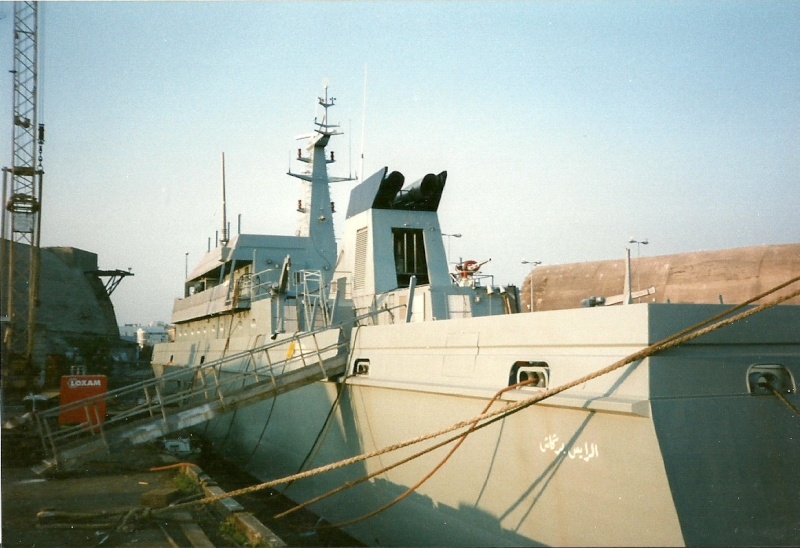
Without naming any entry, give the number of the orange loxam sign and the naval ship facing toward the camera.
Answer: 1

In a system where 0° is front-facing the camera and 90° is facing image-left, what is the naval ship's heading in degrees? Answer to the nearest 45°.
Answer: approximately 135°

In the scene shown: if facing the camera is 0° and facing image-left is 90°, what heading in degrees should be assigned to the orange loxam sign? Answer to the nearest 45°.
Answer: approximately 0°

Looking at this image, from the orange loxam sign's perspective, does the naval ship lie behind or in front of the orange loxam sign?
in front

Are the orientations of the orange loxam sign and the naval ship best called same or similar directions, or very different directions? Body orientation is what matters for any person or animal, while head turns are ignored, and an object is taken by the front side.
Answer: very different directions
